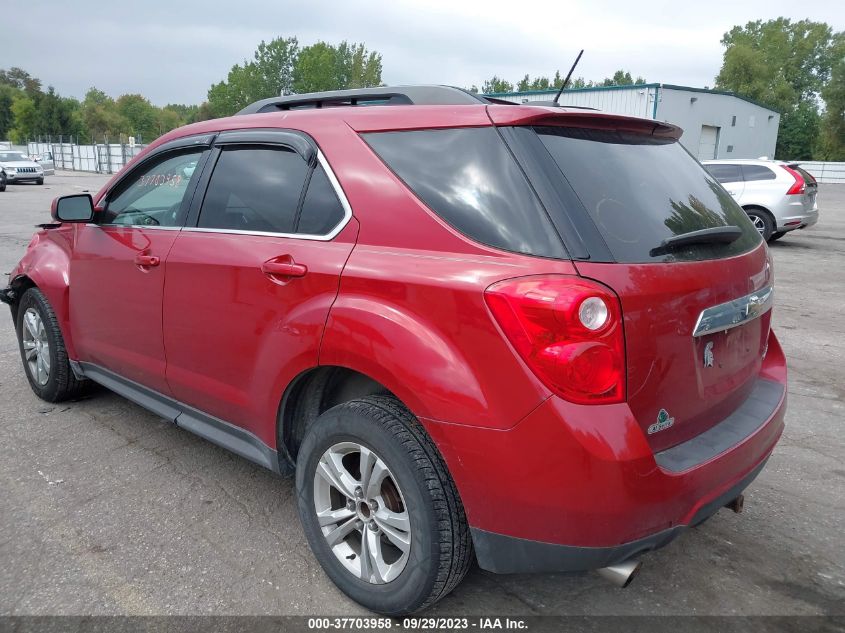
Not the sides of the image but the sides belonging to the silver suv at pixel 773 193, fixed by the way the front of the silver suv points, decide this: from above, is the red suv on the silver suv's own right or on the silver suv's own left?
on the silver suv's own left

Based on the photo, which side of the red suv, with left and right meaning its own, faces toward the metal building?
right

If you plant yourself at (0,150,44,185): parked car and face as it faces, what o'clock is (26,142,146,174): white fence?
The white fence is roughly at 8 o'clock from the parked car.

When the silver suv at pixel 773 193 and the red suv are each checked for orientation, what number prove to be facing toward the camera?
0

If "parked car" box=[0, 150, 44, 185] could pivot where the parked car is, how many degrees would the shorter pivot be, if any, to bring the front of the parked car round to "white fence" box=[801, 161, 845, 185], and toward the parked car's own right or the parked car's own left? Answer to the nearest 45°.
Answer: approximately 45° to the parked car's own left

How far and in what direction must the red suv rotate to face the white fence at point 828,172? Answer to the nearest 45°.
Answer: approximately 90° to its right

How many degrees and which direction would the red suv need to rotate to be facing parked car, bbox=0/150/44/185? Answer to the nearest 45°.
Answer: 0° — it already faces it

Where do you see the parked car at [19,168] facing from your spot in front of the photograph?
facing the viewer and to the right of the viewer

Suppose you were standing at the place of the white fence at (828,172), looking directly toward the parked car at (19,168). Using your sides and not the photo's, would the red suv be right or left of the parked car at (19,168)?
left

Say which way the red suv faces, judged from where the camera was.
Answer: facing away from the viewer and to the left of the viewer

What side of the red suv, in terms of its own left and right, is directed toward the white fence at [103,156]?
front

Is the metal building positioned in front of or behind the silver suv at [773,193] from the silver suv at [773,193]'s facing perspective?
in front

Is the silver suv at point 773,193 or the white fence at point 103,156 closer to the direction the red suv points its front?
the white fence

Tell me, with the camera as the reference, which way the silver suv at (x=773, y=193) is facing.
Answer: facing away from the viewer and to the left of the viewer

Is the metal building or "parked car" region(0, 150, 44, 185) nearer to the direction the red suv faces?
the parked car
